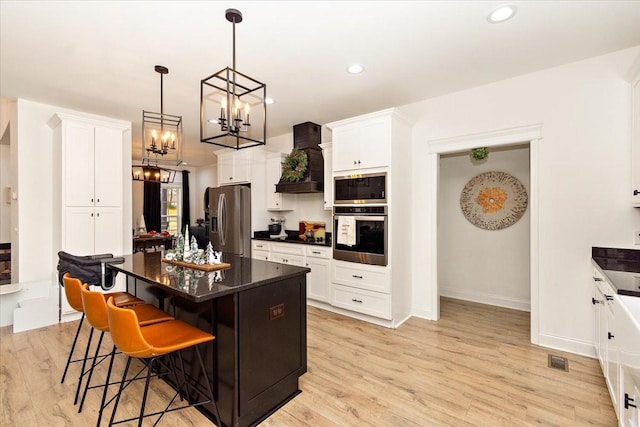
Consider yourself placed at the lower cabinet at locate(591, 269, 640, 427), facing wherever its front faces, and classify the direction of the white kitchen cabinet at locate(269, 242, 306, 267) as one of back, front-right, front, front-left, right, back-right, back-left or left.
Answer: front

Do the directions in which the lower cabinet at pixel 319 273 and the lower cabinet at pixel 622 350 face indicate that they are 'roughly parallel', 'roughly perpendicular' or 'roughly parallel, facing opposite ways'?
roughly perpendicular

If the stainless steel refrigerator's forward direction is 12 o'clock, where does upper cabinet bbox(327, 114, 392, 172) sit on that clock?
The upper cabinet is roughly at 9 o'clock from the stainless steel refrigerator.

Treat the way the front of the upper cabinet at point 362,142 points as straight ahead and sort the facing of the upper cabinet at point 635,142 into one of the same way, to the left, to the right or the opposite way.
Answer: to the right

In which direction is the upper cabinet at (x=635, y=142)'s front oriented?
to the viewer's left

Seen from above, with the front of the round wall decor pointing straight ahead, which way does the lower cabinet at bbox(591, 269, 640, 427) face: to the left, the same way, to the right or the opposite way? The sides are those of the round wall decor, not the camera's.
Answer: to the right

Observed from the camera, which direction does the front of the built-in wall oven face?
facing the viewer and to the left of the viewer

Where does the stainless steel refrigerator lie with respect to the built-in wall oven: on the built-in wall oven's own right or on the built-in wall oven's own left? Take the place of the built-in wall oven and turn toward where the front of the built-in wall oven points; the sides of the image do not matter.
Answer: on the built-in wall oven's own right

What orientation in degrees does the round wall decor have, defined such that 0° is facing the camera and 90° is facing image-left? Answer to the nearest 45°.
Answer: approximately 0°

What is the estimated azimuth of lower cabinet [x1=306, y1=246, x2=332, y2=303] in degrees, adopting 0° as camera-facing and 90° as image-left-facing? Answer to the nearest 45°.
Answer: approximately 45°

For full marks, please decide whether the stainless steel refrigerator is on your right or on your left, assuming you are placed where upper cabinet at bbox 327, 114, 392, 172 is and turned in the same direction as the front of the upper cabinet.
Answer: on your right

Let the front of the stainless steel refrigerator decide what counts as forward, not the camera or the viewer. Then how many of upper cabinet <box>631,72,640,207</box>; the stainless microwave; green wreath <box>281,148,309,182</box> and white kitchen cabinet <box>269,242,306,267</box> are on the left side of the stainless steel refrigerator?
4

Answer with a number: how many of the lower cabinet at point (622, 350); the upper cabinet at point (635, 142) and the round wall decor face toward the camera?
1

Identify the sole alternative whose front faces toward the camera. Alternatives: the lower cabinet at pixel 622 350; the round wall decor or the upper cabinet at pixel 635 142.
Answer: the round wall decor
